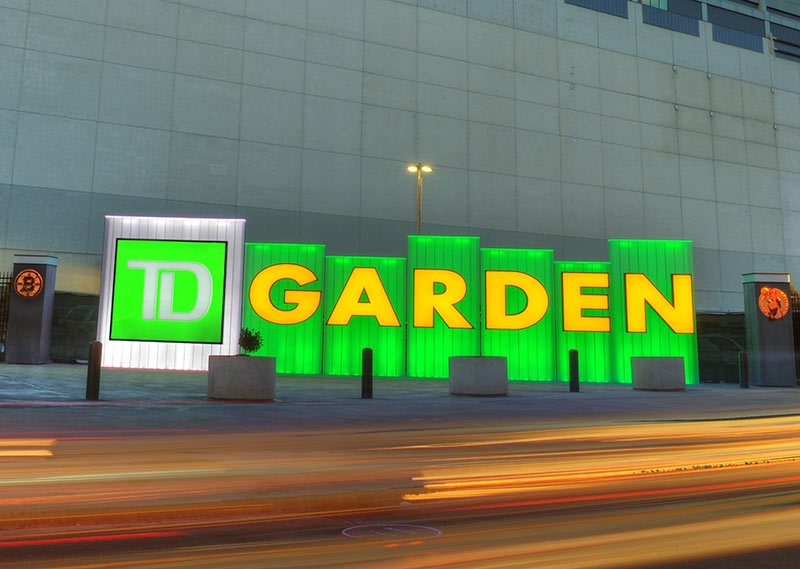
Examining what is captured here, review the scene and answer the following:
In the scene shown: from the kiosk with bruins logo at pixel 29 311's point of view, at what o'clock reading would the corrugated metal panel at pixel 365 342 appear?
The corrugated metal panel is roughly at 10 o'clock from the kiosk with bruins logo.

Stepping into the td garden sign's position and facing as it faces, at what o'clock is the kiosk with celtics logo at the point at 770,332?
The kiosk with celtics logo is roughly at 9 o'clock from the td garden sign.

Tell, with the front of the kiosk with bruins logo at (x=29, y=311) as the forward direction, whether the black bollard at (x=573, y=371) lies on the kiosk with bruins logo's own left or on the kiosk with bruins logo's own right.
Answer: on the kiosk with bruins logo's own left

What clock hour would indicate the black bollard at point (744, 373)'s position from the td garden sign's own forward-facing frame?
The black bollard is roughly at 9 o'clock from the td garden sign.

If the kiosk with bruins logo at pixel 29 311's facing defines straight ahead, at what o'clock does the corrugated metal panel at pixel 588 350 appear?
The corrugated metal panel is roughly at 10 o'clock from the kiosk with bruins logo.

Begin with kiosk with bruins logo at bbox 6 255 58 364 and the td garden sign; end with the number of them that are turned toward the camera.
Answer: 2

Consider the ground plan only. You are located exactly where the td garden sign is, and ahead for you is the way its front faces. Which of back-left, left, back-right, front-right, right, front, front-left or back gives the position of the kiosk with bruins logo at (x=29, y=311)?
right

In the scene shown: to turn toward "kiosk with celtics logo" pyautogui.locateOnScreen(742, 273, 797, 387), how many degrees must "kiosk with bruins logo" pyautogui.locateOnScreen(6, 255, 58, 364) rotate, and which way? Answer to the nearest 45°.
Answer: approximately 45° to its left

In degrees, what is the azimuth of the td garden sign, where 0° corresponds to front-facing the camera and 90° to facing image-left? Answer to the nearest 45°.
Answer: approximately 0°
